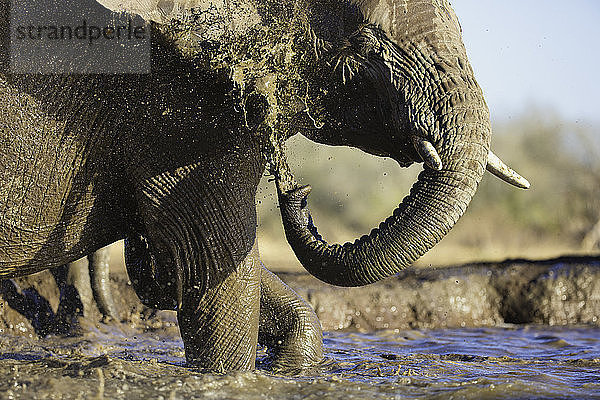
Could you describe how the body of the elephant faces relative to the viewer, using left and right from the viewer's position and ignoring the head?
facing to the right of the viewer
